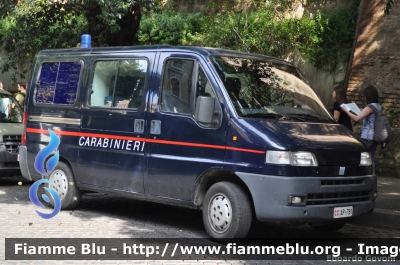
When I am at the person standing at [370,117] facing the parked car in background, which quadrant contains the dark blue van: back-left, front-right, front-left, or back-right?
front-left

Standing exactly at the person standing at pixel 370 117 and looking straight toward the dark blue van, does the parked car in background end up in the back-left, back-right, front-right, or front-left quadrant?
front-right

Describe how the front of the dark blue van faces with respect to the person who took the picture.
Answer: facing the viewer and to the right of the viewer

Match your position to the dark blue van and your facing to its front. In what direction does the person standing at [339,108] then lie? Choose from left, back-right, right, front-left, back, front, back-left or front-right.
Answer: left

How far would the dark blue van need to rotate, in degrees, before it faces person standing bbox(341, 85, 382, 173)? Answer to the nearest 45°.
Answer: approximately 90° to its left

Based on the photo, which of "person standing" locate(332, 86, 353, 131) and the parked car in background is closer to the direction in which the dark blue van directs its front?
the person standing

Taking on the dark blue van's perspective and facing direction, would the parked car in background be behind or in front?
behind

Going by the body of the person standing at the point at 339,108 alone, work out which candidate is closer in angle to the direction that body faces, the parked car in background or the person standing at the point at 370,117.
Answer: the parked car in background
